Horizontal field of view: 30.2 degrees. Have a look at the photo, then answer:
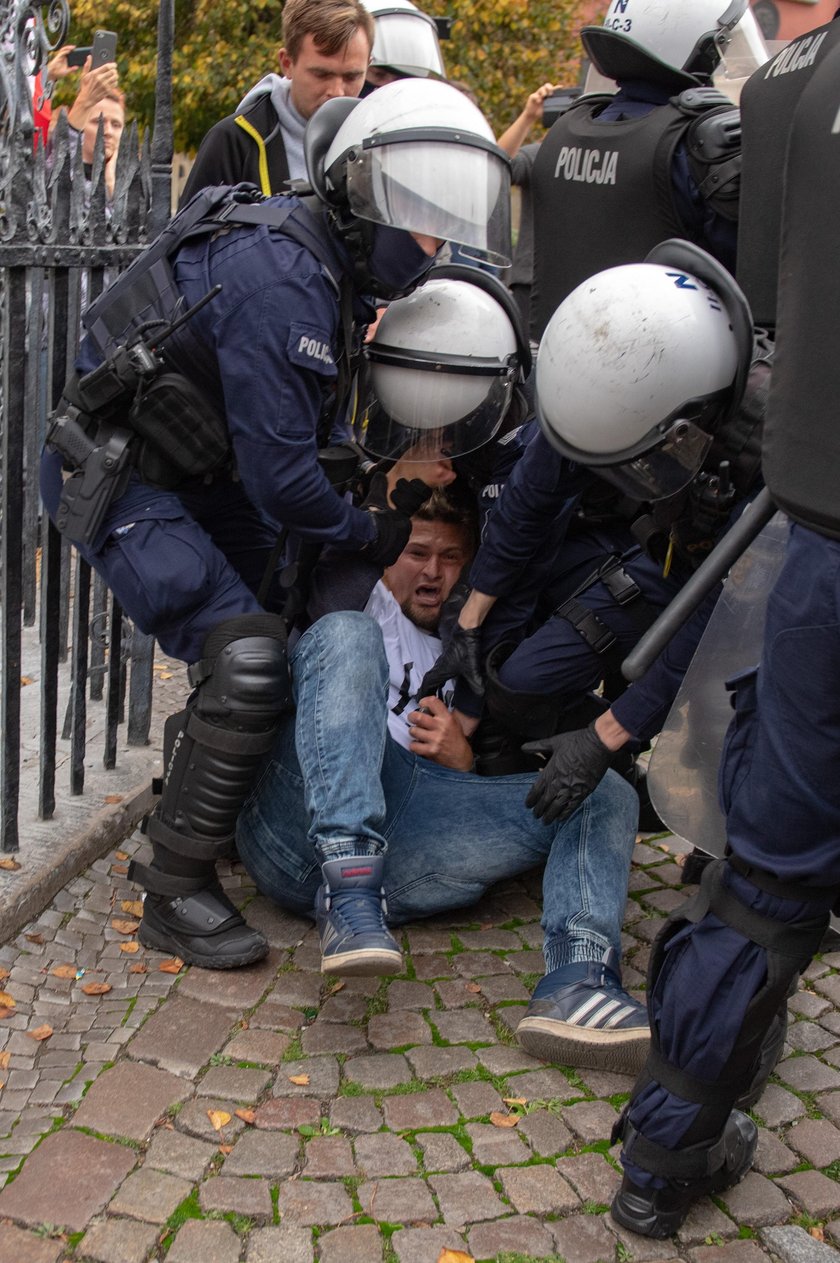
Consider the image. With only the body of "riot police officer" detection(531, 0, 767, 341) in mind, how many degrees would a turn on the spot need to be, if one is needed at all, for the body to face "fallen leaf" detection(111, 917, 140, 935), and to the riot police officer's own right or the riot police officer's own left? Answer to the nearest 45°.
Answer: approximately 180°

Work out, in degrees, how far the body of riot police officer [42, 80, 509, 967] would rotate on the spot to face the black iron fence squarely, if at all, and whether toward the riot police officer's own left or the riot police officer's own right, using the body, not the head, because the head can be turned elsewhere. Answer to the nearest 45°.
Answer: approximately 135° to the riot police officer's own left

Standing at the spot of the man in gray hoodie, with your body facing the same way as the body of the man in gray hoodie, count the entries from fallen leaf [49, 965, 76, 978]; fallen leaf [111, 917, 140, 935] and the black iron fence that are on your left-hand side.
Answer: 0

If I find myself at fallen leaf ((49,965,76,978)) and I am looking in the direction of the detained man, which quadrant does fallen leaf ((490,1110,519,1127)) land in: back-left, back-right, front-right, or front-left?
front-right

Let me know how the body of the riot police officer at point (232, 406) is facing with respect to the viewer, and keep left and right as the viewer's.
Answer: facing to the right of the viewer

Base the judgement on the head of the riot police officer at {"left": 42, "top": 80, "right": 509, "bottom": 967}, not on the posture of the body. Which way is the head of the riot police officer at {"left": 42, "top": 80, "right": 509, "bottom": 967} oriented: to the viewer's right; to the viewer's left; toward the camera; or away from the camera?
to the viewer's right

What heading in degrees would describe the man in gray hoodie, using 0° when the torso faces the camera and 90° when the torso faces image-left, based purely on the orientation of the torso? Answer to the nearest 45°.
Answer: approximately 315°

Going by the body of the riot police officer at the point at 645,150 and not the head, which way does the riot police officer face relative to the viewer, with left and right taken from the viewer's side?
facing away from the viewer and to the right of the viewer

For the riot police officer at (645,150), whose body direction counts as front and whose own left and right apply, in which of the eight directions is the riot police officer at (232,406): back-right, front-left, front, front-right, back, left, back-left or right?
back

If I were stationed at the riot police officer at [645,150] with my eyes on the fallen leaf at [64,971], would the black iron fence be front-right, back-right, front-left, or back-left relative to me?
front-right
